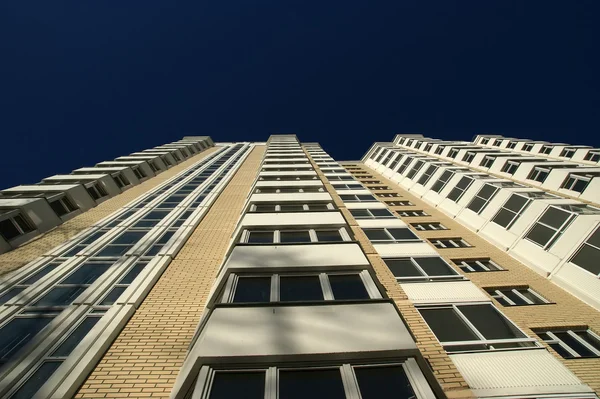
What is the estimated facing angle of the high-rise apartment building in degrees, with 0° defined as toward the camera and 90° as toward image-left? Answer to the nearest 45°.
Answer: approximately 0°
